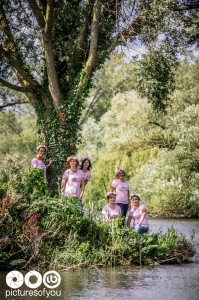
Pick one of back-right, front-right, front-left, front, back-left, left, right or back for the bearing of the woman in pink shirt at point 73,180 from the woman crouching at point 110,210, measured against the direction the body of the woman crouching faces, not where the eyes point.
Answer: back-right

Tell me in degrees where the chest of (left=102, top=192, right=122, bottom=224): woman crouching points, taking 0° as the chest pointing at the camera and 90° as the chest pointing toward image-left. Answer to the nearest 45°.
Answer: approximately 0°

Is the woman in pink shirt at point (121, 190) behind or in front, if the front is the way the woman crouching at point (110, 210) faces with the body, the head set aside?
behind
